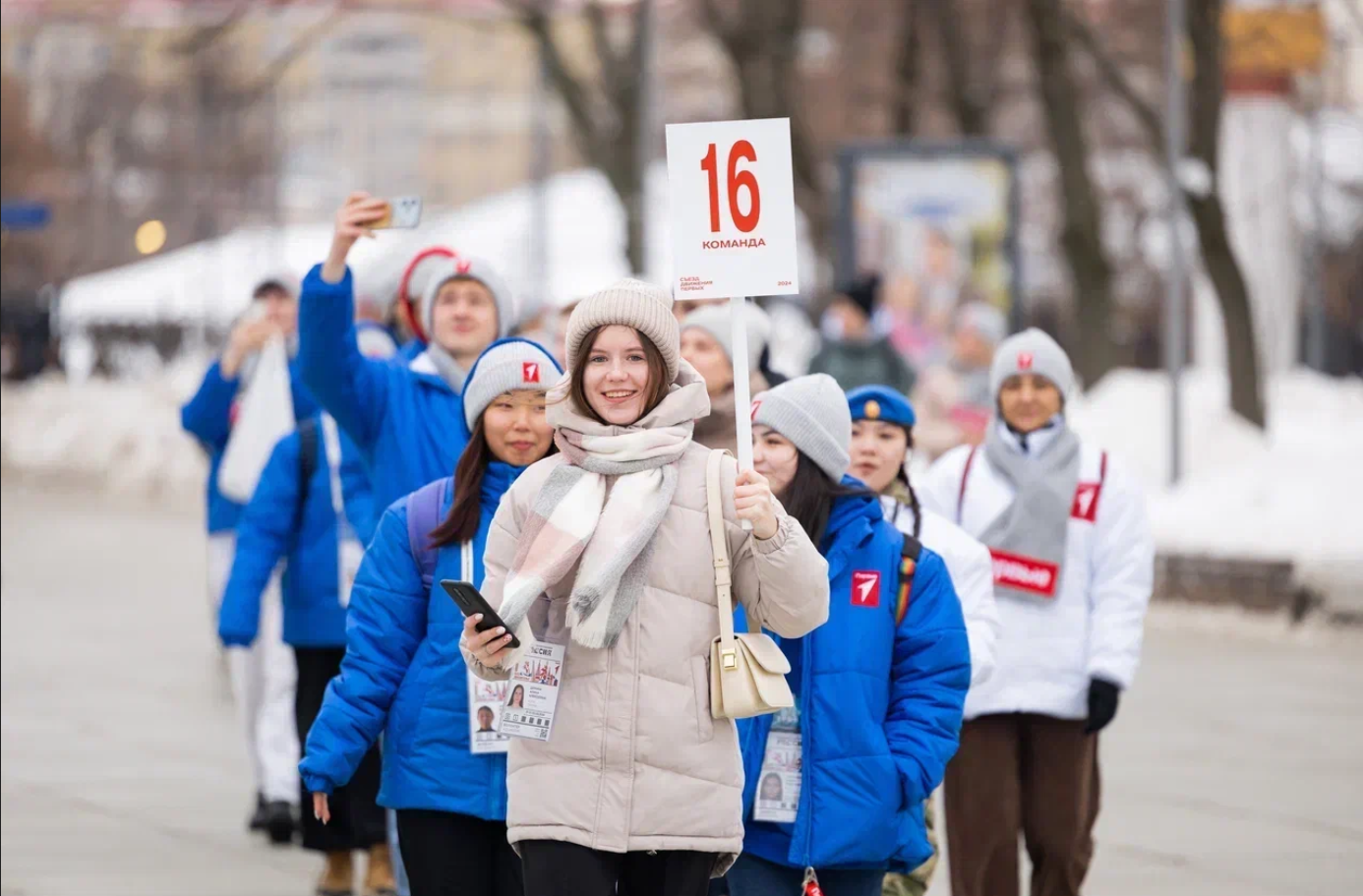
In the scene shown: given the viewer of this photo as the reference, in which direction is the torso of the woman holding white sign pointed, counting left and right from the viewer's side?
facing the viewer

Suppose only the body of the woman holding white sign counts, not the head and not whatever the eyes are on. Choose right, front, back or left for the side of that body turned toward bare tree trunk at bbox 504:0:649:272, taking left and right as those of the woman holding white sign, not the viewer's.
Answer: back

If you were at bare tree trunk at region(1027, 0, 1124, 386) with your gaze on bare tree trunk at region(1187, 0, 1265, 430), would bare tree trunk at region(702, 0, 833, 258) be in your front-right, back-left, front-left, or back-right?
back-right

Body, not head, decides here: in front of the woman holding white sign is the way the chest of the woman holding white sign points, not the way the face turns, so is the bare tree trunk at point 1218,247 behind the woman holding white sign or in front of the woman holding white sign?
behind

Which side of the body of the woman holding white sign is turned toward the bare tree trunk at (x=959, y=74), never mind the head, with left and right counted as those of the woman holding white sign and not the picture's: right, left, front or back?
back

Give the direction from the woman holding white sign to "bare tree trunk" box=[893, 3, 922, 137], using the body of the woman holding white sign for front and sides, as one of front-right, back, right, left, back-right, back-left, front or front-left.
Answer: back

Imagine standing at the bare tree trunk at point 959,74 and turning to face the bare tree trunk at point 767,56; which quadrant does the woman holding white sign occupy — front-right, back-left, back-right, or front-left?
front-left

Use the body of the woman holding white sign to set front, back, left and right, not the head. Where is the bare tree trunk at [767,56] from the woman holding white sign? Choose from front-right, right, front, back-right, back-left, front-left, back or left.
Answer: back

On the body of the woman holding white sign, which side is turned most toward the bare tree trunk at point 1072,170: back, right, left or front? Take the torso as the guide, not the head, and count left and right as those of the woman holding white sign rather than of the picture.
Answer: back
